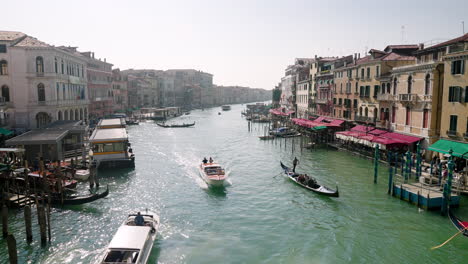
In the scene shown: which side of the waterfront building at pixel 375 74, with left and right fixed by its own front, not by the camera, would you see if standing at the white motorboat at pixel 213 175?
front

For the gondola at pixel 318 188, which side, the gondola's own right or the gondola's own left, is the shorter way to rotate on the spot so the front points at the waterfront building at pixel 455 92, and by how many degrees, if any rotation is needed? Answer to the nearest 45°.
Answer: approximately 90° to the gondola's own left

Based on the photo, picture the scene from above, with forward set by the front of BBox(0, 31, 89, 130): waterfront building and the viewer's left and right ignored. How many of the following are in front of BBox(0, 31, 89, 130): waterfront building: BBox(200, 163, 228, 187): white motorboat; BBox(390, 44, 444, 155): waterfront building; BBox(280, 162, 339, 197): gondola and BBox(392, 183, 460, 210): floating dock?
4

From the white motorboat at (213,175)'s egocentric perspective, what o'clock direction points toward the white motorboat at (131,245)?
the white motorboat at (131,245) is roughly at 2 o'clock from the white motorboat at (213,175).

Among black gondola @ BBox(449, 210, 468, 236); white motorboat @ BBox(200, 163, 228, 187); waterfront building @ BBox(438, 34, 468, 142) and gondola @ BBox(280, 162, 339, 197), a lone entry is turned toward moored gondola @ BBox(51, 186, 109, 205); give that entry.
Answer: the waterfront building

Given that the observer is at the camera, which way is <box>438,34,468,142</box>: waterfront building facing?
facing the viewer and to the left of the viewer

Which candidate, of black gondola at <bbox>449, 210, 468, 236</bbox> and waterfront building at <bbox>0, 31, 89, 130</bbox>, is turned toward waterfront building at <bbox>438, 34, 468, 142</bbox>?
waterfront building at <bbox>0, 31, 89, 130</bbox>

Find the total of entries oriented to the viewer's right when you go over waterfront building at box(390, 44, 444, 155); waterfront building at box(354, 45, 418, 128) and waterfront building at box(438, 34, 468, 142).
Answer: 0

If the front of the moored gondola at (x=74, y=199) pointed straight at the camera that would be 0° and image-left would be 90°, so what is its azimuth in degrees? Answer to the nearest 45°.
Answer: approximately 270°

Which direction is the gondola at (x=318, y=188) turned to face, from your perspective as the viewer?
facing the viewer and to the right of the viewer

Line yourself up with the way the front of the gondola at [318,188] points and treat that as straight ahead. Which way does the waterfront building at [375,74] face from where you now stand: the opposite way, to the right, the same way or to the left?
to the right

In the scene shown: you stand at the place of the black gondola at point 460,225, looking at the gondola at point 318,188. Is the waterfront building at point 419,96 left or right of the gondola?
right

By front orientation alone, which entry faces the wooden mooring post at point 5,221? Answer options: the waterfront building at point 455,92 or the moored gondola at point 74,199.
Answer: the waterfront building

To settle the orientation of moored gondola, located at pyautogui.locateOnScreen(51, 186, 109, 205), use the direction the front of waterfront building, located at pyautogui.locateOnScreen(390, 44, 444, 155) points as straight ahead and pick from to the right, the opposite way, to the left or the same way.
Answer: the opposite way

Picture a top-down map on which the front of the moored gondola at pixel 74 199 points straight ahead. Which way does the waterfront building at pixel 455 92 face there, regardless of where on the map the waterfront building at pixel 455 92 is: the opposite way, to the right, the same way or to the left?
the opposite way

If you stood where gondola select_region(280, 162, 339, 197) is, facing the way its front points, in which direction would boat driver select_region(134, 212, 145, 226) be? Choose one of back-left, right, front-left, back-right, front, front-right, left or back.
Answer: right

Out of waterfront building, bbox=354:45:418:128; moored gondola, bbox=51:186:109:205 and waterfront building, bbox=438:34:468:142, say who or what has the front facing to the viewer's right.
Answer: the moored gondola
